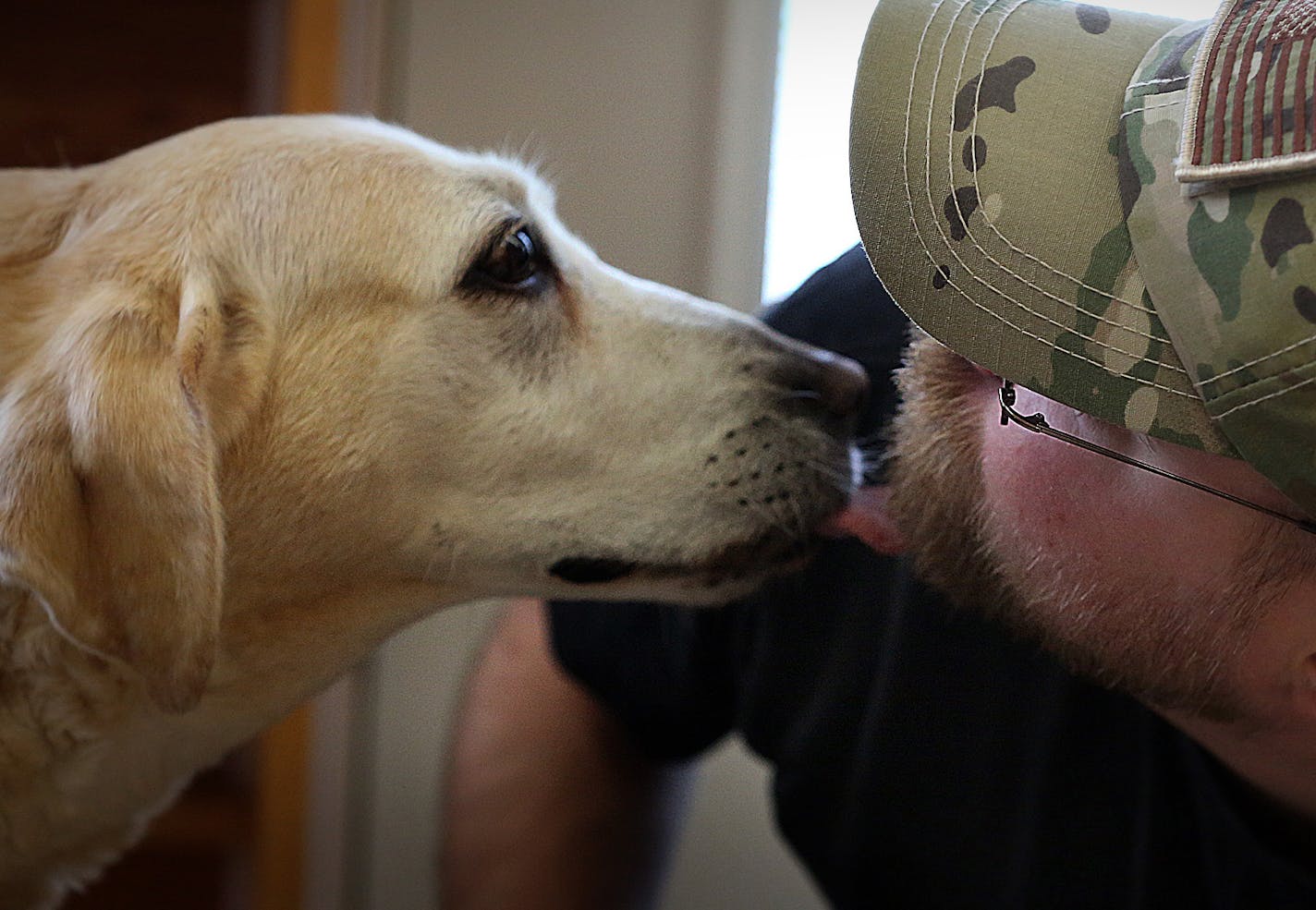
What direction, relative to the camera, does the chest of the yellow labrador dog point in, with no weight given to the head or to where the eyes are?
to the viewer's right
